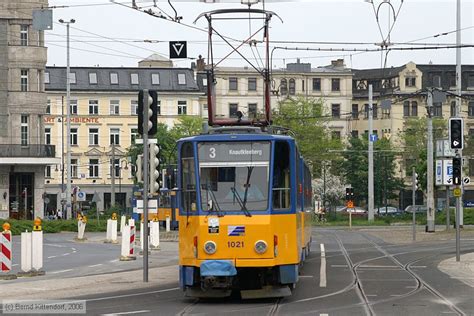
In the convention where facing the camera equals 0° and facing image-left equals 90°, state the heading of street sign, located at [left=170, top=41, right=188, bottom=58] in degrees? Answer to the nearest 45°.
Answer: approximately 0°

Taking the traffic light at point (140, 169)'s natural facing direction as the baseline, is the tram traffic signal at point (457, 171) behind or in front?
behind

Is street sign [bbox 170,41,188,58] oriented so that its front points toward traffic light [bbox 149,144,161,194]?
yes
